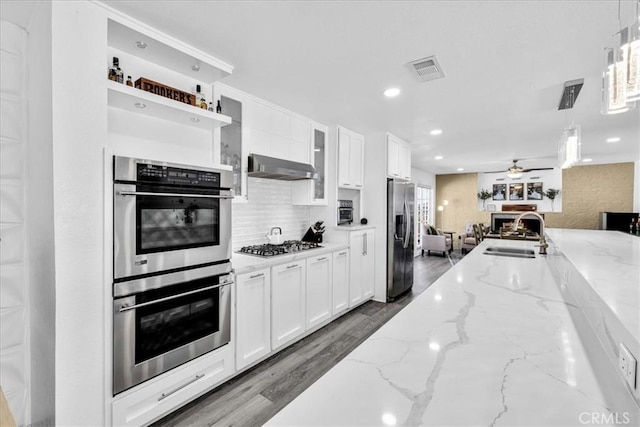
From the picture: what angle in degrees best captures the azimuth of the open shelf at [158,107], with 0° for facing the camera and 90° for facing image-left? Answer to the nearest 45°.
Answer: approximately 315°

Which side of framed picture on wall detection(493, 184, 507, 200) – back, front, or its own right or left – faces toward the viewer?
front

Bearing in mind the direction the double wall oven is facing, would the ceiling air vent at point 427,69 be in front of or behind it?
in front

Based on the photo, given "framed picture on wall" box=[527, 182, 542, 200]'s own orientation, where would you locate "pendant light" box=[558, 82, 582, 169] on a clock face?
The pendant light is roughly at 12 o'clock from the framed picture on wall.

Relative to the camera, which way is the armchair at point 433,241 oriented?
to the viewer's right

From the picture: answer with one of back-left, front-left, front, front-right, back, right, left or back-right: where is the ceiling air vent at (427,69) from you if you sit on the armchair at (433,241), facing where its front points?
right

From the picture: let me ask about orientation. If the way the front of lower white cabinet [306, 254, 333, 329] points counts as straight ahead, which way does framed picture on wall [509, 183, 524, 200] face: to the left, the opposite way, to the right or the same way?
to the right

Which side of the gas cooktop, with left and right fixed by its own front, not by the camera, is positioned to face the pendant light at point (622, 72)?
front

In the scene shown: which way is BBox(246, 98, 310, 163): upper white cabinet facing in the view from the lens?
facing the viewer and to the right of the viewer

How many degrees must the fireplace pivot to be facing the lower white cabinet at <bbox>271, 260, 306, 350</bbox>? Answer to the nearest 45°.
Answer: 0° — it already faces it

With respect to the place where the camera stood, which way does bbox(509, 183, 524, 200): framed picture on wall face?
facing the viewer

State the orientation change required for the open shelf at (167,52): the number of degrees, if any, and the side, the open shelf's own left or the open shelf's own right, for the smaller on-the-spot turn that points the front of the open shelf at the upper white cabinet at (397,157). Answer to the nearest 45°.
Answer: approximately 45° to the open shelf's own left

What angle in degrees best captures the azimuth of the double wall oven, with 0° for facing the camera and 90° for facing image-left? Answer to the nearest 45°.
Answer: approximately 315°

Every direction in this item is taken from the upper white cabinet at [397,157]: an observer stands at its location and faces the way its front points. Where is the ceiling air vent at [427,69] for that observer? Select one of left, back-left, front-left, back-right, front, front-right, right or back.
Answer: front-right

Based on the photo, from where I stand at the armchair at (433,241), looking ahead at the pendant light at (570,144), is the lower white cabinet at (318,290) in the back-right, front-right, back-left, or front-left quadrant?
front-right

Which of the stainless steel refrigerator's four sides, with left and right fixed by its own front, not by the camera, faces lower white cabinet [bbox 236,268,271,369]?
right
